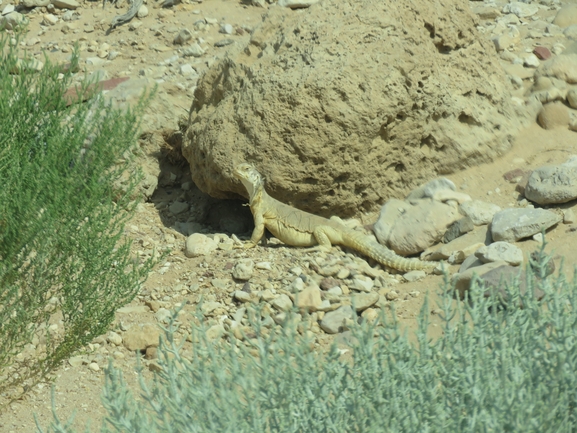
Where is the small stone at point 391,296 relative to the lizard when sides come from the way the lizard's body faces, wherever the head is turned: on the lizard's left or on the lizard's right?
on the lizard's left

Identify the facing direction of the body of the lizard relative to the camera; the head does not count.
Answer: to the viewer's left

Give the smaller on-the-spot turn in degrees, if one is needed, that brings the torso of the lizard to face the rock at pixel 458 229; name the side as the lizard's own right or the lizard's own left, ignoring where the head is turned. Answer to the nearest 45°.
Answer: approximately 180°

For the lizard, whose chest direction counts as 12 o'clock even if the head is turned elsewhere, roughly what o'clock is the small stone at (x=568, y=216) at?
The small stone is roughly at 6 o'clock from the lizard.

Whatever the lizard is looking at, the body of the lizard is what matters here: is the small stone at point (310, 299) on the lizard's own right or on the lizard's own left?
on the lizard's own left

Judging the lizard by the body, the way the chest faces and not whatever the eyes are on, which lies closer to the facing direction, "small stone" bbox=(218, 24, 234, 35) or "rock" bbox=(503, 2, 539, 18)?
the small stone

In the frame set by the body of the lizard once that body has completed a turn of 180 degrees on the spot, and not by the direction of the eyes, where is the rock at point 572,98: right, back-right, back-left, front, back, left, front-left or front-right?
front-left

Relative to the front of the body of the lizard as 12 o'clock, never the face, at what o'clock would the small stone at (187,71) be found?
The small stone is roughly at 2 o'clock from the lizard.

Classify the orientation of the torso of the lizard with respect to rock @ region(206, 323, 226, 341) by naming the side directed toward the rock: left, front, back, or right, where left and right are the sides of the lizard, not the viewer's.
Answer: left

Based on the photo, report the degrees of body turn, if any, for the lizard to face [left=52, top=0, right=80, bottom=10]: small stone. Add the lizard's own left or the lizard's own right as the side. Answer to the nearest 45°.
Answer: approximately 45° to the lizard's own right

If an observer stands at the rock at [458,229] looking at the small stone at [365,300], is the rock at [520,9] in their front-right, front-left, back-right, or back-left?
back-right

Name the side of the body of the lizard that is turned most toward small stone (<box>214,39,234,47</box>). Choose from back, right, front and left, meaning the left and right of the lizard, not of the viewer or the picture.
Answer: right

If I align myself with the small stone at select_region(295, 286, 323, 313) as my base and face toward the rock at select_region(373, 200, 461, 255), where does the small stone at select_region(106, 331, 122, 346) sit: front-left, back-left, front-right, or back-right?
back-left

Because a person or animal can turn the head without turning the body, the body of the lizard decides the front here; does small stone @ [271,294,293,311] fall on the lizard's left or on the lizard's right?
on the lizard's left

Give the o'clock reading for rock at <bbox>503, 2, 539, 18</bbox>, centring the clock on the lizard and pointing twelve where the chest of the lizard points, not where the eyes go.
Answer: The rock is roughly at 4 o'clock from the lizard.
